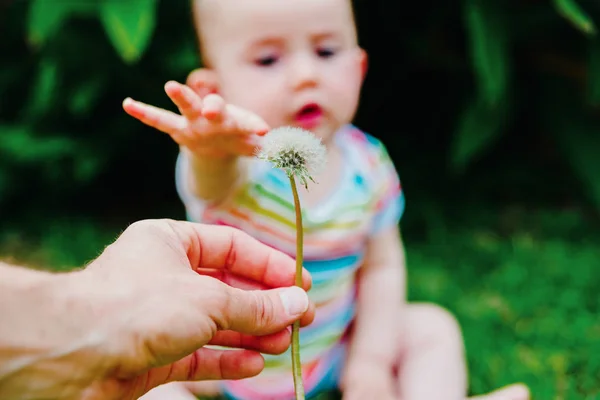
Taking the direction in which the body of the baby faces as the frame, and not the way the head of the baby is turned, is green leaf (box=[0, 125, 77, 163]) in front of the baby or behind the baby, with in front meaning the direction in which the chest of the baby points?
behind

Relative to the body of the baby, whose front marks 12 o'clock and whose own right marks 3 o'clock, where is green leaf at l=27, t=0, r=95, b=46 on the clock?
The green leaf is roughly at 5 o'clock from the baby.

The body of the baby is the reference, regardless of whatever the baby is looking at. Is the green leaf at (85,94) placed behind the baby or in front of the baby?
behind

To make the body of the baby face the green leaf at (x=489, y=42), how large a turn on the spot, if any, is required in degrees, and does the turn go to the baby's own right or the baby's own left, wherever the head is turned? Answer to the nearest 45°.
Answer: approximately 135° to the baby's own left

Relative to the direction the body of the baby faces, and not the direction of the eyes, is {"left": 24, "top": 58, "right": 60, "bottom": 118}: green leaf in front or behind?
behind

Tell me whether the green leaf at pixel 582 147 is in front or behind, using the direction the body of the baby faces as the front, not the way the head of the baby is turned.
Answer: behind

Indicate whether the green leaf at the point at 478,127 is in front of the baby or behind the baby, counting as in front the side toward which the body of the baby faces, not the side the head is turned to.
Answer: behind

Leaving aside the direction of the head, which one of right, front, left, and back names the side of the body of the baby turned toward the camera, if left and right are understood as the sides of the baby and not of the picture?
front

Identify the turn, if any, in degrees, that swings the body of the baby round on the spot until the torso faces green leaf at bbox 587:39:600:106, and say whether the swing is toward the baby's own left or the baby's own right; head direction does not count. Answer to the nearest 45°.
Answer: approximately 135° to the baby's own left
